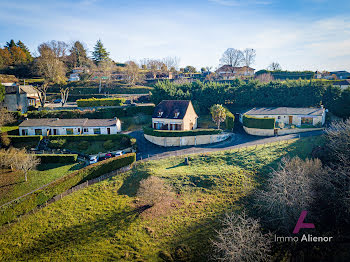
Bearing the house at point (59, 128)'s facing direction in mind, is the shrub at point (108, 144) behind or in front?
in front

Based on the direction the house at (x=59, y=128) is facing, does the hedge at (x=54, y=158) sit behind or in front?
in front

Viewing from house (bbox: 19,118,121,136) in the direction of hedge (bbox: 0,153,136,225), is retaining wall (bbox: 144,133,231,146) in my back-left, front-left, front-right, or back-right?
front-left

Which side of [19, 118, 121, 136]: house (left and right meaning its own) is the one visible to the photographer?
front

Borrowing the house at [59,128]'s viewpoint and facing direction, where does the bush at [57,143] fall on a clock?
The bush is roughly at 12 o'clock from the house.

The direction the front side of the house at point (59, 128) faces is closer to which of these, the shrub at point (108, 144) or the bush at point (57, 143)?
the bush

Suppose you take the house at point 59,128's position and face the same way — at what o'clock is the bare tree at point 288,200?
The bare tree is roughly at 11 o'clock from the house.

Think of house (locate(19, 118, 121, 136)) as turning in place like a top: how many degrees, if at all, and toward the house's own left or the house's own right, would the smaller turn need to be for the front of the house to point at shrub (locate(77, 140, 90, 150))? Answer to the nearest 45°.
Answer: approximately 45° to the house's own left
